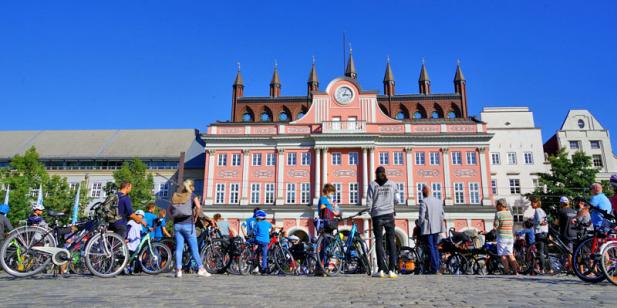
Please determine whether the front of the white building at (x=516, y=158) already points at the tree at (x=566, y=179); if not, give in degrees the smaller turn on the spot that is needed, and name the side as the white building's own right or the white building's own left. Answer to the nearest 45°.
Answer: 0° — it already faces it

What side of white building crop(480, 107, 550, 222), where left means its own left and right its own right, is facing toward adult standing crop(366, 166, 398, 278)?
front

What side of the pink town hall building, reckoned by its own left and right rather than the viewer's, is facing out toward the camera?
front

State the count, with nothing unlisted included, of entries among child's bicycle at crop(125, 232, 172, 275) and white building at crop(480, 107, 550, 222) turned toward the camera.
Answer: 1

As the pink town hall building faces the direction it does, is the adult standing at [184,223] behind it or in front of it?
in front

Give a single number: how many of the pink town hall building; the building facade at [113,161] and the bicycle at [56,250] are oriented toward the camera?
2

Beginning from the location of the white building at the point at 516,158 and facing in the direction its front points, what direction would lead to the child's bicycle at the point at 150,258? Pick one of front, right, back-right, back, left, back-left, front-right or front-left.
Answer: front

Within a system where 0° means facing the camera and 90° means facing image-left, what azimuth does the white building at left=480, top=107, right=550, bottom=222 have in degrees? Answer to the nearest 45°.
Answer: approximately 0°

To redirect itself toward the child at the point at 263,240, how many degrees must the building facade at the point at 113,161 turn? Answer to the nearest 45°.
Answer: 0° — it already faces them

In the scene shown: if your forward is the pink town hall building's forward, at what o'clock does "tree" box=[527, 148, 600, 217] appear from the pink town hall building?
The tree is roughly at 9 o'clock from the pink town hall building.

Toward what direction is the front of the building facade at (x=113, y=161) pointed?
toward the camera
